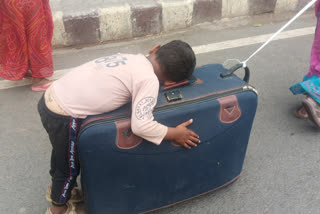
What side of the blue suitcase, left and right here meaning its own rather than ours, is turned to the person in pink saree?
left

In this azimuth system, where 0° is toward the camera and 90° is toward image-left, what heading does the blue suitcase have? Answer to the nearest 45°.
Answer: approximately 315°
